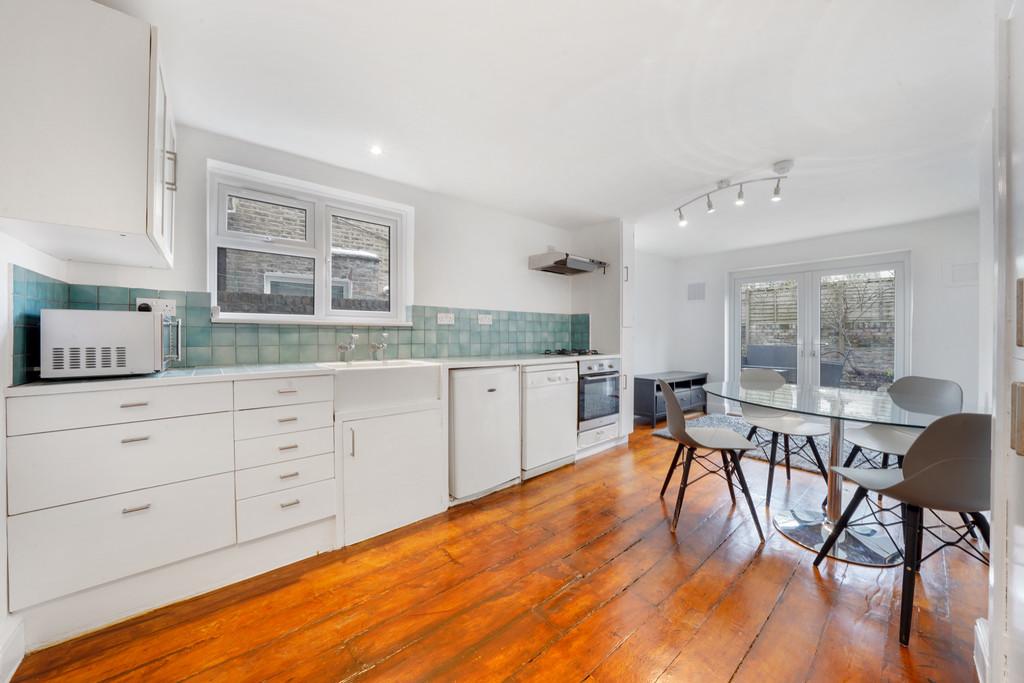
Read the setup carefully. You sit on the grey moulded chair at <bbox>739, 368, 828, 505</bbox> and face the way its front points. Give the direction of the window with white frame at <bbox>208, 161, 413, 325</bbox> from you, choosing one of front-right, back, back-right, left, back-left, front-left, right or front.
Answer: right

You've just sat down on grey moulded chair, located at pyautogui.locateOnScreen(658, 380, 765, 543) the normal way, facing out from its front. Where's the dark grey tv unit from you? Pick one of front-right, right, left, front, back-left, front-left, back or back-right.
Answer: left

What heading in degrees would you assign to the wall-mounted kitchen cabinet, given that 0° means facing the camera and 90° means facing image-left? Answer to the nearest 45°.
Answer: approximately 270°

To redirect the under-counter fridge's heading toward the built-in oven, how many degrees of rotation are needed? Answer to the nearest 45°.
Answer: approximately 90° to its left

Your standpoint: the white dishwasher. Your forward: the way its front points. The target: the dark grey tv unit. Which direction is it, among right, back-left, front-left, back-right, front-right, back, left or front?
left

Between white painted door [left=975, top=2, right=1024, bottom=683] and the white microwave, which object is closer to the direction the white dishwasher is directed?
the white painted door

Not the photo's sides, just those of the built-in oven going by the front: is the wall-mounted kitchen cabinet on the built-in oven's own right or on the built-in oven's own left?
on the built-in oven's own right

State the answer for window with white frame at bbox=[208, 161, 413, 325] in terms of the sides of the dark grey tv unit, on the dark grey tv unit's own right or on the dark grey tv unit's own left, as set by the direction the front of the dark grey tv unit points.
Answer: on the dark grey tv unit's own right

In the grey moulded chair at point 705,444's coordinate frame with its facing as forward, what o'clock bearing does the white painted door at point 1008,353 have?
The white painted door is roughly at 2 o'clock from the grey moulded chair.

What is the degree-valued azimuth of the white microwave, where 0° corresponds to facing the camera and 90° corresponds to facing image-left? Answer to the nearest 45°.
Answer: approximately 270°

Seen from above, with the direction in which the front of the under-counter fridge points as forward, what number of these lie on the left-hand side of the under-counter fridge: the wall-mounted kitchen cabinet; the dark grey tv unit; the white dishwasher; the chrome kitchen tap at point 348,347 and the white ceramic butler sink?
2
